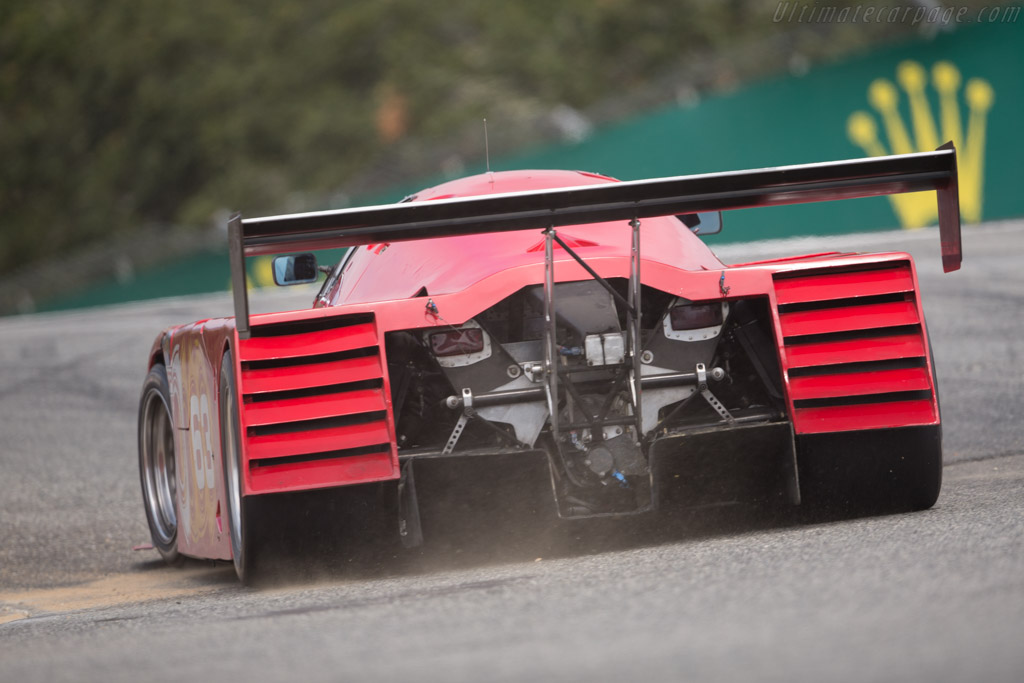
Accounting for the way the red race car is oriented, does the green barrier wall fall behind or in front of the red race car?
in front

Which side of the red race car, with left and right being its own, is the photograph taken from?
back
